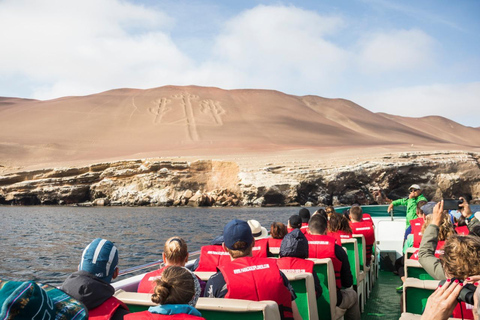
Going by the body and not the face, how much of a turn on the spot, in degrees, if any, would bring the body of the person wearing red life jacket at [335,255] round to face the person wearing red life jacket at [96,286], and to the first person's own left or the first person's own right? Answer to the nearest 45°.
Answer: approximately 135° to the first person's own left

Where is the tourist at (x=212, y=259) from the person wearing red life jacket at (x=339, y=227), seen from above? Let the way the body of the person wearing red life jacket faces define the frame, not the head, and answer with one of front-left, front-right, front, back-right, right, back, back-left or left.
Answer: back-left

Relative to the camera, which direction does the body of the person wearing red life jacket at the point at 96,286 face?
away from the camera

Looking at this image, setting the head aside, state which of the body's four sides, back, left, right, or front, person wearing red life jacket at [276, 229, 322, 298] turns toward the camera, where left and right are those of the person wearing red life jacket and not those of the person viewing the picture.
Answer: back

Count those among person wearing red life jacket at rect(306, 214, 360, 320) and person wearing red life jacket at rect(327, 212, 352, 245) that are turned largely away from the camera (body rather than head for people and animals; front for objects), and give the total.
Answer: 2

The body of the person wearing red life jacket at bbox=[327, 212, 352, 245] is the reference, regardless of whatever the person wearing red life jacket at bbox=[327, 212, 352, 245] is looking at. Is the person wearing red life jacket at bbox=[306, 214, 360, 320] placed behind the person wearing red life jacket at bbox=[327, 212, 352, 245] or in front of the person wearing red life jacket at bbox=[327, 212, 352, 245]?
behind

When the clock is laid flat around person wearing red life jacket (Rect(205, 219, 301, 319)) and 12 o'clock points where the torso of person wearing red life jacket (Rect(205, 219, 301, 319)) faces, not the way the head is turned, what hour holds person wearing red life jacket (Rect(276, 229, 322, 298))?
person wearing red life jacket (Rect(276, 229, 322, 298)) is roughly at 1 o'clock from person wearing red life jacket (Rect(205, 219, 301, 319)).

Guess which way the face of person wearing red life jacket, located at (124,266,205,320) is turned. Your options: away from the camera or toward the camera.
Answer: away from the camera

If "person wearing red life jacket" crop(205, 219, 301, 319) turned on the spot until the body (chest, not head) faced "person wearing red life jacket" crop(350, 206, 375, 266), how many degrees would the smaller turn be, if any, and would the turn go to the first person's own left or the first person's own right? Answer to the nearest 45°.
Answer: approximately 45° to the first person's own right

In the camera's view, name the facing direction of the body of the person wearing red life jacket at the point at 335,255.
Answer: away from the camera

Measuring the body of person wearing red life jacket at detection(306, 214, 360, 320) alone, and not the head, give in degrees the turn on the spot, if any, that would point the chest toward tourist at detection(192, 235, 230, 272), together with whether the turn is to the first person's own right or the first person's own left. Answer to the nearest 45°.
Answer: approximately 90° to the first person's own left

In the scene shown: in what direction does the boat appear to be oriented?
away from the camera

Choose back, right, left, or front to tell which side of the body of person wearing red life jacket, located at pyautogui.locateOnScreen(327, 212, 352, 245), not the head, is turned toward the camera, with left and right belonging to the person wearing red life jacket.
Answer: back

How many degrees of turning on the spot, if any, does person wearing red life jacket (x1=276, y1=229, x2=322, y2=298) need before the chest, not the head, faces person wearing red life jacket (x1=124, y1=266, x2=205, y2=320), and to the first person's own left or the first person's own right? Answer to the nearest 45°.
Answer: approximately 180°

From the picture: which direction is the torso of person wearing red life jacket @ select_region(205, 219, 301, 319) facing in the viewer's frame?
away from the camera
